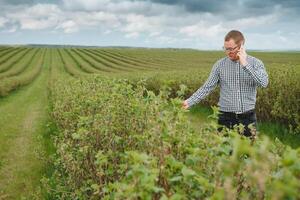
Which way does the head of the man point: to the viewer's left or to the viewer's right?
to the viewer's left

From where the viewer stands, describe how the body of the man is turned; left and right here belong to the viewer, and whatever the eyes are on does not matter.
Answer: facing the viewer
